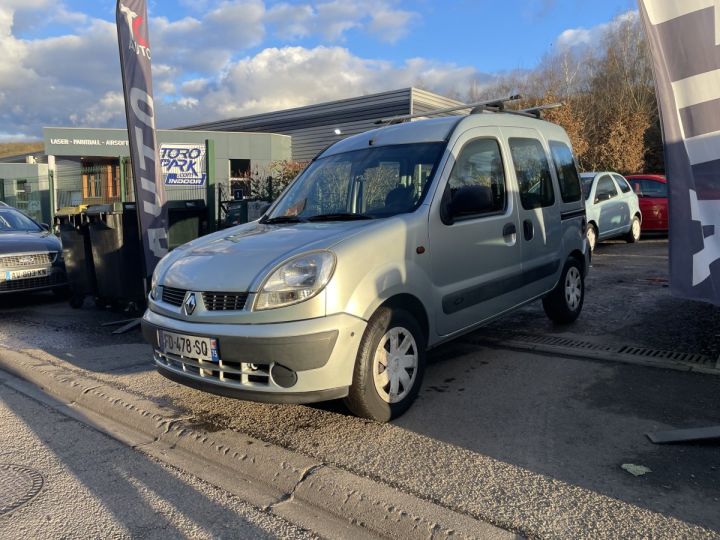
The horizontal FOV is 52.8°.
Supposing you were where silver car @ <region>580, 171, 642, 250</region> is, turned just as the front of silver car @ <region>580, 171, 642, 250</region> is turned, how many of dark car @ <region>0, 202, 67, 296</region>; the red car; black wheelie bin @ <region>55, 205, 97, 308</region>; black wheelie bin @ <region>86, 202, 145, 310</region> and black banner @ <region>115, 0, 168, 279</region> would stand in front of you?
4

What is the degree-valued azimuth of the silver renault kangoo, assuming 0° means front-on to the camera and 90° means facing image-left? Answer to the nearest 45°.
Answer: approximately 45°

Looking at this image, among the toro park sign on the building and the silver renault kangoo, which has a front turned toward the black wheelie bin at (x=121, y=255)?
the toro park sign on the building

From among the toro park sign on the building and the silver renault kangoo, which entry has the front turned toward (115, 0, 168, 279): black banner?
the toro park sign on the building

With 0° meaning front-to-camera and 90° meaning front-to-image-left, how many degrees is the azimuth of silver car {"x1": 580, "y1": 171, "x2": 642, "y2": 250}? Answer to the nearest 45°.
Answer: approximately 45°

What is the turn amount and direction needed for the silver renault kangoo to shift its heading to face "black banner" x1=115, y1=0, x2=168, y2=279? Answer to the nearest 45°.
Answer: approximately 90° to its right

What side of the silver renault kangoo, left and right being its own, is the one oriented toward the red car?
back
